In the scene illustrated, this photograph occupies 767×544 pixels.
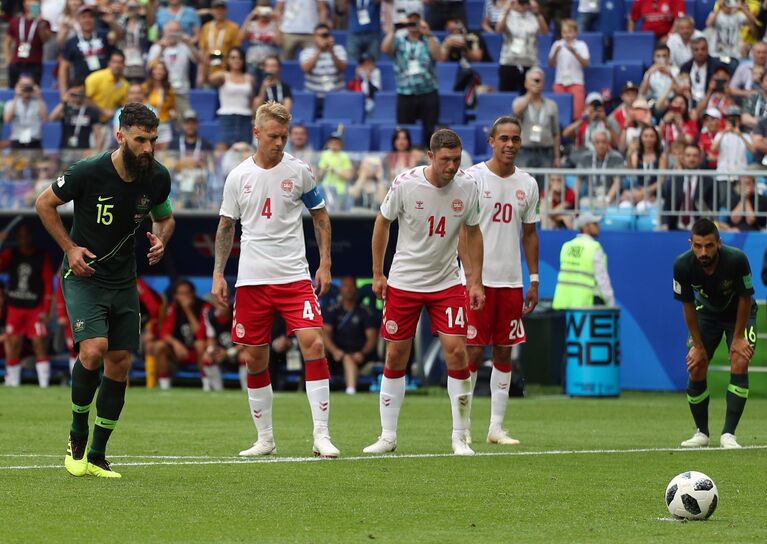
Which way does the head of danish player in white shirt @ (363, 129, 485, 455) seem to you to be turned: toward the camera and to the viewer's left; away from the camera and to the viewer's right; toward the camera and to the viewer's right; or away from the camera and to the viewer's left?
toward the camera and to the viewer's right

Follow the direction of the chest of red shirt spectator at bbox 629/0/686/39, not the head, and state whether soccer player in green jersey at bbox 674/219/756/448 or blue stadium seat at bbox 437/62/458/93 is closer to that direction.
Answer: the soccer player in green jersey

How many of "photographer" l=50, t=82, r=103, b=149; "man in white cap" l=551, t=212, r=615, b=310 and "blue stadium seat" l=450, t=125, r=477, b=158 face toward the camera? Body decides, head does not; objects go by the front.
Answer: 2

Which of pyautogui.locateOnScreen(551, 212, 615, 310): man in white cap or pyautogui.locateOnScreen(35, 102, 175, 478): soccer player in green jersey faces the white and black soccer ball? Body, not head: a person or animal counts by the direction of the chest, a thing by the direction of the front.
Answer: the soccer player in green jersey

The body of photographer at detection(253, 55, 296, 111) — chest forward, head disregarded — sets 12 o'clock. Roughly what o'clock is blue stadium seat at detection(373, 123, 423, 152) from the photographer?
The blue stadium seat is roughly at 9 o'clock from the photographer.

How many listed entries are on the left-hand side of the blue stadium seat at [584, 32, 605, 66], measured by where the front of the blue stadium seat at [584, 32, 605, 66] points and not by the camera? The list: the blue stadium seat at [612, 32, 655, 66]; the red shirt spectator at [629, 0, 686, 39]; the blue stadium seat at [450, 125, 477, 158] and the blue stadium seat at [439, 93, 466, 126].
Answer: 2

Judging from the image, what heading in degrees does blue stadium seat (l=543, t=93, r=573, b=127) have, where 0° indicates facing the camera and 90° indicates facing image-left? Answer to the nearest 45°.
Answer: approximately 0°
